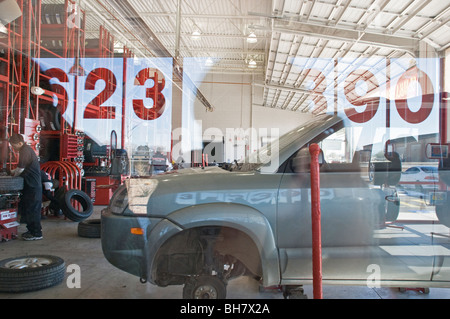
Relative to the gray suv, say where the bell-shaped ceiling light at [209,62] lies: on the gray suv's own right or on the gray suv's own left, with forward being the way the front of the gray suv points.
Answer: on the gray suv's own right

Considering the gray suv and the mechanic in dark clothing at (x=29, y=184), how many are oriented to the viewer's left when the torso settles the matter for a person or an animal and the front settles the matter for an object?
2

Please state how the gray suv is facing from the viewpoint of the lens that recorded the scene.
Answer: facing to the left of the viewer

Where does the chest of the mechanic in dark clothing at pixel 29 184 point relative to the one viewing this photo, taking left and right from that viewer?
facing to the left of the viewer

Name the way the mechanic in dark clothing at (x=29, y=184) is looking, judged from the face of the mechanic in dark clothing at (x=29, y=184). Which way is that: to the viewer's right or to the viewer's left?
to the viewer's left

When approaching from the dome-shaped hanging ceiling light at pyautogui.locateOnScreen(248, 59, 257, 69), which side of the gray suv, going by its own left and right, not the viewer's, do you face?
right

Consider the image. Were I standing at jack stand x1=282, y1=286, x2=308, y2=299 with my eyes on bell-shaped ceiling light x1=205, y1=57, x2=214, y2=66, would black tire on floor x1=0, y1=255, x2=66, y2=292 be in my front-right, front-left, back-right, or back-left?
front-left

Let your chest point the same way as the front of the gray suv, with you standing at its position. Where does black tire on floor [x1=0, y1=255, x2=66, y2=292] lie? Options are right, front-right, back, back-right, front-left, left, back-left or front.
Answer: front

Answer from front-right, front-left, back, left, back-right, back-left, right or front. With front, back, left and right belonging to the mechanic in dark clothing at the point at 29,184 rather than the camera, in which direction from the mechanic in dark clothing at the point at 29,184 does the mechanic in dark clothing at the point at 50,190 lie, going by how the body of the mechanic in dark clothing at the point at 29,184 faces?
right

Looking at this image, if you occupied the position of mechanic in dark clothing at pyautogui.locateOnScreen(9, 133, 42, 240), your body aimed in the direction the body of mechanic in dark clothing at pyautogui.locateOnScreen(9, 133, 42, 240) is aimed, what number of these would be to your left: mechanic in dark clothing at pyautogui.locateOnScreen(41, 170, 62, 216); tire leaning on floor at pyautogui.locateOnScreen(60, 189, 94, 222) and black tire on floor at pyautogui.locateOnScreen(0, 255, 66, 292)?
1

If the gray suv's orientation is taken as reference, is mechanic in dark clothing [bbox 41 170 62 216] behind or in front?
in front
